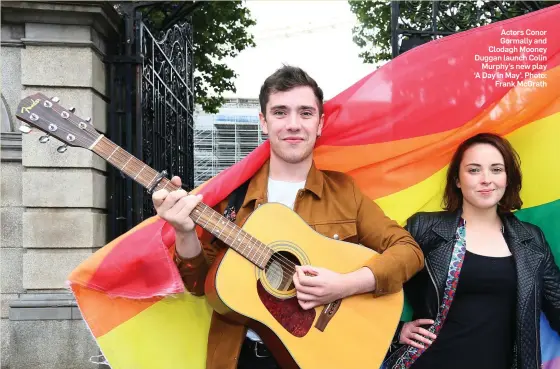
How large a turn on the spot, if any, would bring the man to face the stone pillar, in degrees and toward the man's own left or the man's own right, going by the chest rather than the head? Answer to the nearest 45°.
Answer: approximately 135° to the man's own right

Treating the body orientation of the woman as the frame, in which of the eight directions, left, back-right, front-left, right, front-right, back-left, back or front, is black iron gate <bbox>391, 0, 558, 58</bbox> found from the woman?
back

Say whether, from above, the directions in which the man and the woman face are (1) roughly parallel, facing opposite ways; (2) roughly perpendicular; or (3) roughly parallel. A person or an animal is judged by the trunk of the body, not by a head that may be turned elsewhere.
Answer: roughly parallel

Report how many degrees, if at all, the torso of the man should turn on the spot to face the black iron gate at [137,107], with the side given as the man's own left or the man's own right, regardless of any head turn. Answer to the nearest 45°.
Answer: approximately 135° to the man's own right

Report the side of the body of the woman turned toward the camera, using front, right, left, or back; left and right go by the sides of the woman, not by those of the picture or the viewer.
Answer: front

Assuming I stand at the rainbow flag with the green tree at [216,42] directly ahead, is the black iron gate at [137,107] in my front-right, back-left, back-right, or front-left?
front-left

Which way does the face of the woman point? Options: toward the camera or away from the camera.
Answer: toward the camera

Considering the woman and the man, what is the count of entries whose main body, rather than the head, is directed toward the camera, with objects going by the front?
2

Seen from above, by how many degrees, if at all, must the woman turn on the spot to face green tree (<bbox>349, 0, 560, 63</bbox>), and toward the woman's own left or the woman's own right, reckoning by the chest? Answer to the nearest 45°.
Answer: approximately 180°

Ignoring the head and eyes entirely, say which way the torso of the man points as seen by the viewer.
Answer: toward the camera

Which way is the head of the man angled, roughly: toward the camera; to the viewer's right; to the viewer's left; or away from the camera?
toward the camera

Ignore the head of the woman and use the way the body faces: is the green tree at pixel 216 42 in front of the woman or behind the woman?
behind
